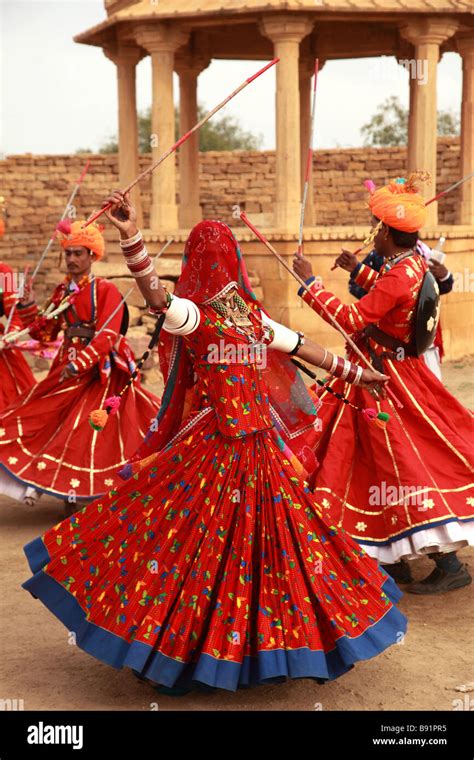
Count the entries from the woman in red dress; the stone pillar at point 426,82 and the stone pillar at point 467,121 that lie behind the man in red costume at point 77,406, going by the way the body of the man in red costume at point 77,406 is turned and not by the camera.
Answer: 2

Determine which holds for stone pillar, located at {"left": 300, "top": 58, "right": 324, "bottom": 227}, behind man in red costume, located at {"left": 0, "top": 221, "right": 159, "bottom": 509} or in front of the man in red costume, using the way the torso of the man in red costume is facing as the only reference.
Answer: behind

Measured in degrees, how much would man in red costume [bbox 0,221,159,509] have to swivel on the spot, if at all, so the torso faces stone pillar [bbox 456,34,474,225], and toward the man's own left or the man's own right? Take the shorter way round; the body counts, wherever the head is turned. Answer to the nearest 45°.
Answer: approximately 180°

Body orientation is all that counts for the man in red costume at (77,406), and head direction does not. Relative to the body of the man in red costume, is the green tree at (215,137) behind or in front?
behind

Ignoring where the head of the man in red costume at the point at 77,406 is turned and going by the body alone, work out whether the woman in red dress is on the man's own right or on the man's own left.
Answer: on the man's own left

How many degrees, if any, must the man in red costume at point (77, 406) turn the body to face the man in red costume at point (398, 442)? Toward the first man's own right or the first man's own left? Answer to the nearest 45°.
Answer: approximately 90° to the first man's own left

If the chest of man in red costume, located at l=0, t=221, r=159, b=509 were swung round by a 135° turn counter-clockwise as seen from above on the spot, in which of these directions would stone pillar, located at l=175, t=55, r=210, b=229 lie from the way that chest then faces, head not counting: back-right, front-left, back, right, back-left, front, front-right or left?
left
